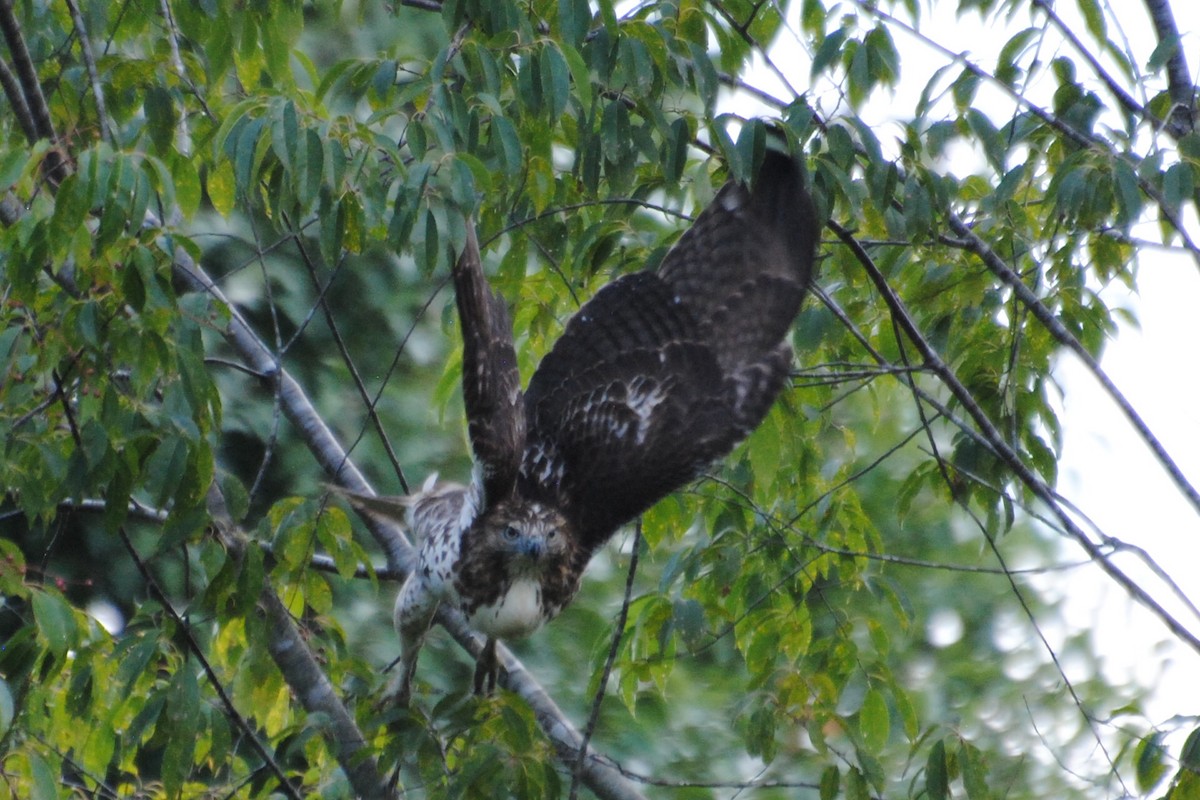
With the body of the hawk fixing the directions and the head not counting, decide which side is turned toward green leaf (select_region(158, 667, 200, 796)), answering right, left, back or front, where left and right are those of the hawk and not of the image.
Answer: right

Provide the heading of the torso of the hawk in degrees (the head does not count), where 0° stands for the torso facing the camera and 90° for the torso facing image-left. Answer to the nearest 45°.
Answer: approximately 315°

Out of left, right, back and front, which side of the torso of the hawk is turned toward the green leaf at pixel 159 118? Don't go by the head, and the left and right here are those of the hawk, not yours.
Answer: right

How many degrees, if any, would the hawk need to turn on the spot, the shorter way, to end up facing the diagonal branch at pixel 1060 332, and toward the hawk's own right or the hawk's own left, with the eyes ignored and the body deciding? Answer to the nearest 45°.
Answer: approximately 45° to the hawk's own left

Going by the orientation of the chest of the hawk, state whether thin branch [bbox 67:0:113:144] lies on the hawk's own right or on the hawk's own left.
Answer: on the hawk's own right

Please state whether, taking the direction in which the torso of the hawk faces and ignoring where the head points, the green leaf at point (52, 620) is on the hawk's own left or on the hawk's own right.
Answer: on the hawk's own right

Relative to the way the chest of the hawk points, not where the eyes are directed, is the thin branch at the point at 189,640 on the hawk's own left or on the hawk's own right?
on the hawk's own right
